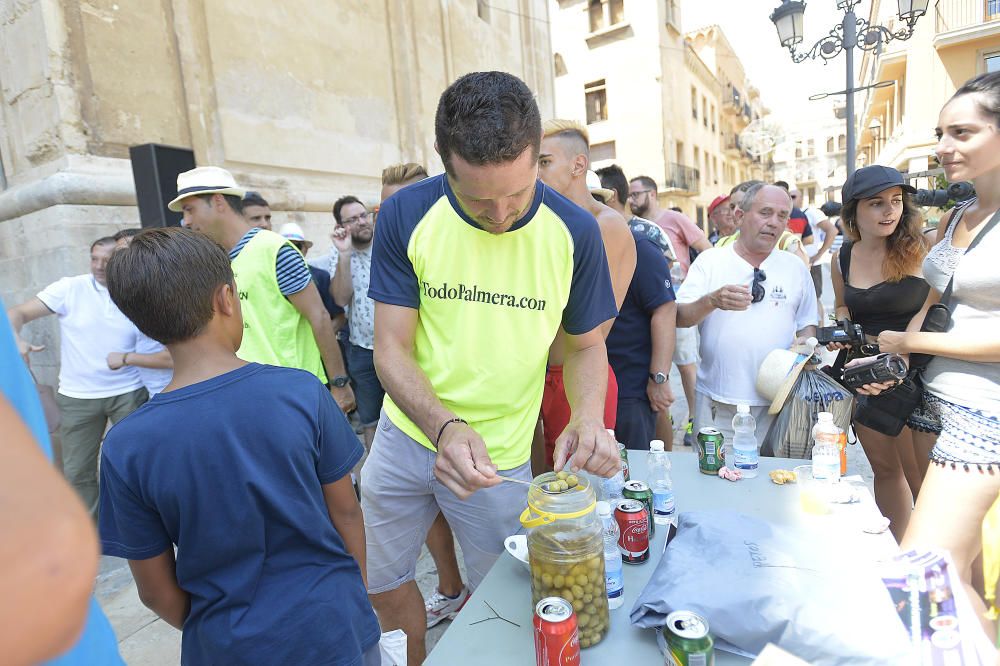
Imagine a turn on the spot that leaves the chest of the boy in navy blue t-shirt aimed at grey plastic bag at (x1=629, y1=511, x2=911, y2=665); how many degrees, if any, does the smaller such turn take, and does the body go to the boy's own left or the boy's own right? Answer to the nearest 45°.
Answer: approximately 90° to the boy's own right

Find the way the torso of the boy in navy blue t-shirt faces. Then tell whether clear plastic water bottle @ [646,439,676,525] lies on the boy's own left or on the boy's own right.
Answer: on the boy's own right

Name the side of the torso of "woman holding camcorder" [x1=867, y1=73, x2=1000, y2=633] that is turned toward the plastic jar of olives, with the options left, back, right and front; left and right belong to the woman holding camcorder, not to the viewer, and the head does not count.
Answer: front

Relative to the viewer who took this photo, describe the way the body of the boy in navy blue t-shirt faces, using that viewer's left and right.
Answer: facing away from the viewer and to the right of the viewer

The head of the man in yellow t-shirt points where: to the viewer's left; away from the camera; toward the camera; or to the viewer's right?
toward the camera

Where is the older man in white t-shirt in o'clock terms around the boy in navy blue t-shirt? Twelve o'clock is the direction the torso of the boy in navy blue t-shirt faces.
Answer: The older man in white t-shirt is roughly at 1 o'clock from the boy in navy blue t-shirt.

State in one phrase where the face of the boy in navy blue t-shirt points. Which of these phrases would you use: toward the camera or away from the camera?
away from the camera

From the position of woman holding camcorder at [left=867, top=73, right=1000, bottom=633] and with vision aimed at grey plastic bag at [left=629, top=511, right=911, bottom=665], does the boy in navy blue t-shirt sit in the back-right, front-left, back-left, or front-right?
front-right

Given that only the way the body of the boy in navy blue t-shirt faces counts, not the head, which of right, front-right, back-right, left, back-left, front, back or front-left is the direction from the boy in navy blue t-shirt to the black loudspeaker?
front-left
